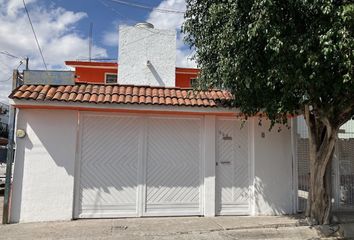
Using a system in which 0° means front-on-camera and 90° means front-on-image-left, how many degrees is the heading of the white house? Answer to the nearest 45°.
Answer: approximately 0°
